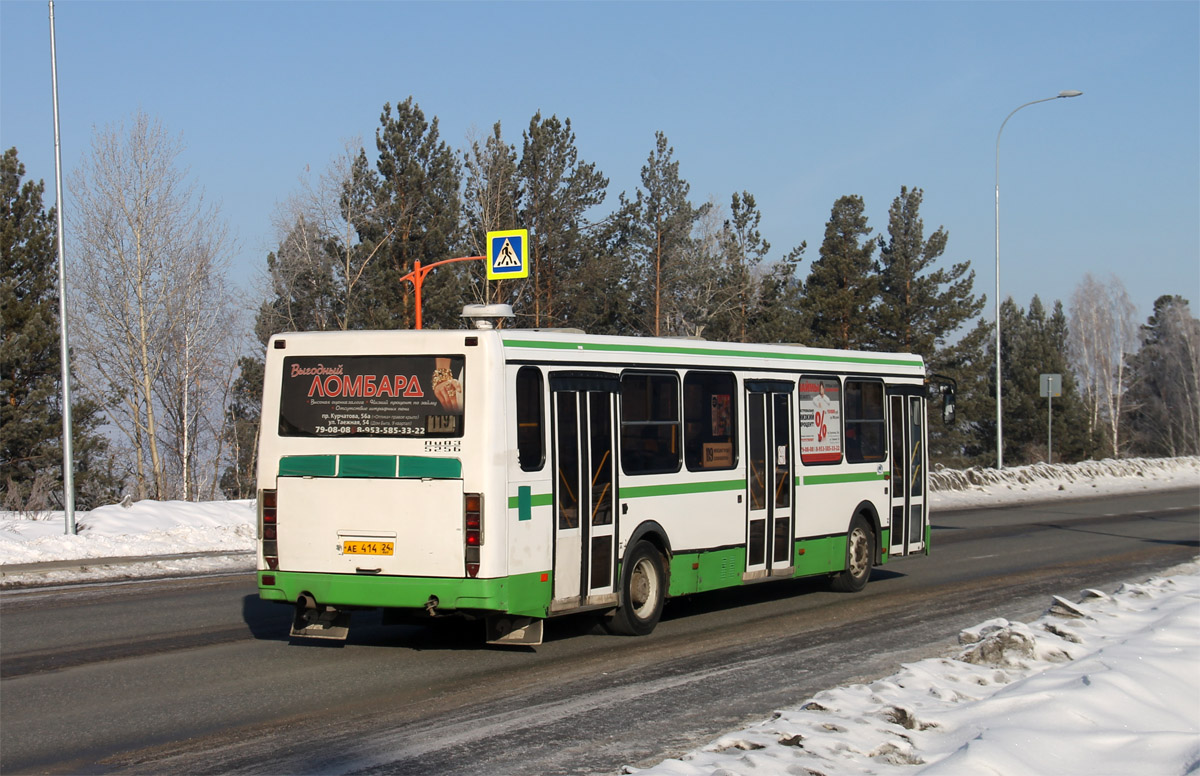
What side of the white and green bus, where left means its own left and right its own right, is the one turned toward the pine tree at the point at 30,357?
left

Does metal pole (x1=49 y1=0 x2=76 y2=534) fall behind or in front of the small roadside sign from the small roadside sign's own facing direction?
behind

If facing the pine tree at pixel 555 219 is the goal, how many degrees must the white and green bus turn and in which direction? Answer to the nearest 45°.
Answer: approximately 45° to its left

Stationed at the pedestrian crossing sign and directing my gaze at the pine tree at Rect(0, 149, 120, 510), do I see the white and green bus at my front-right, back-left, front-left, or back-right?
back-left

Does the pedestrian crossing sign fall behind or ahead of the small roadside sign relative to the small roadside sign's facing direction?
behind

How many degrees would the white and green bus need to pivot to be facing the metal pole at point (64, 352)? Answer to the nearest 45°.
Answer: approximately 90° to its left

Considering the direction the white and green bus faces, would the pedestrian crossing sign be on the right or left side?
on its left

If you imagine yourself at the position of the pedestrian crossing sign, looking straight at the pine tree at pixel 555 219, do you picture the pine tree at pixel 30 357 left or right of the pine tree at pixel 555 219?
left

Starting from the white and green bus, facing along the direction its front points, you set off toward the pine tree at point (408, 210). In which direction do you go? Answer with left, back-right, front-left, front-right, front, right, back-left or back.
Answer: front-left

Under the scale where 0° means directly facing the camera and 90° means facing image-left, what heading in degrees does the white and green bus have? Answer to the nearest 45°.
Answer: approximately 225°

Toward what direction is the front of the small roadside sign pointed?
away from the camera
